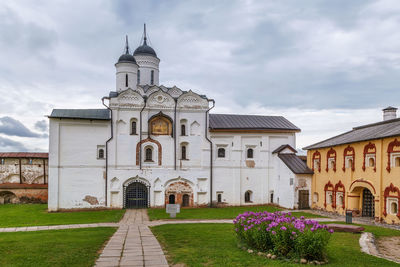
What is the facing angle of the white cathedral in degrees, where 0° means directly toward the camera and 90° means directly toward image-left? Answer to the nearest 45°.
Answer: approximately 0°

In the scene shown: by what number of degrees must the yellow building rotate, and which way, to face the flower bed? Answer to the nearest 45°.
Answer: approximately 45° to its left

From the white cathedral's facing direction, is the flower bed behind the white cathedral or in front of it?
in front

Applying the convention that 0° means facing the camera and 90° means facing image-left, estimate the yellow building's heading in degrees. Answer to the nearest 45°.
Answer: approximately 45°
